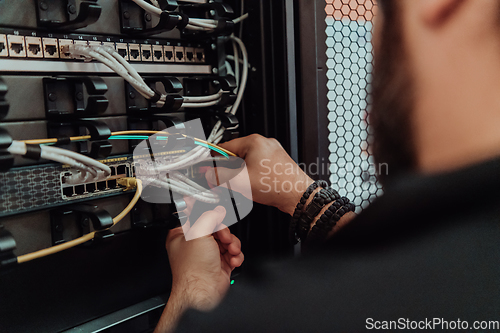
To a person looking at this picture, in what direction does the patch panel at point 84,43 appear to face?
facing the viewer and to the right of the viewer
